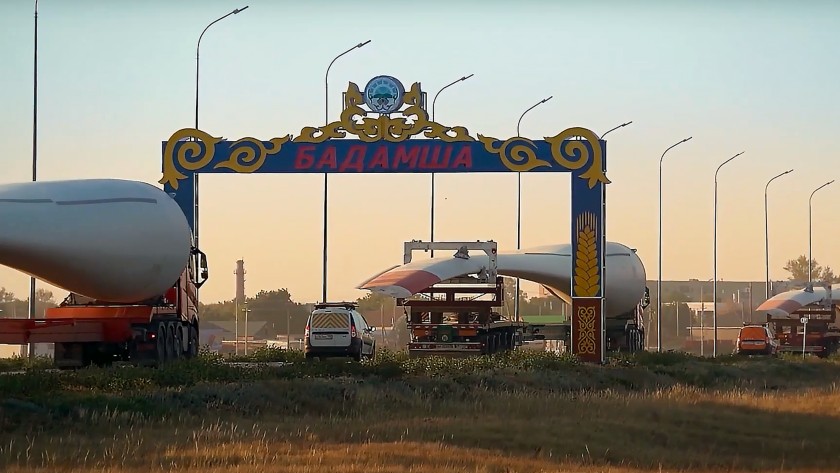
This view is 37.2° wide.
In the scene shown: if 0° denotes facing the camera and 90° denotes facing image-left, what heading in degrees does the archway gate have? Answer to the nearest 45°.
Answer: approximately 0°

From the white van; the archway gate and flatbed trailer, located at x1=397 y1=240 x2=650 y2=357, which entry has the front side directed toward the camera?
the archway gate

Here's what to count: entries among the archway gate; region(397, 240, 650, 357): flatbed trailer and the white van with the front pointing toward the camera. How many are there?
1

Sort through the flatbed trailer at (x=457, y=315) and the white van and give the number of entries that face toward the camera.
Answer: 0

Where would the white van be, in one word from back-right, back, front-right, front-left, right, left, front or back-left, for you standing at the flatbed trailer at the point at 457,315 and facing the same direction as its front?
back

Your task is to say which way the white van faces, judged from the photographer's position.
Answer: facing away from the viewer and to the right of the viewer

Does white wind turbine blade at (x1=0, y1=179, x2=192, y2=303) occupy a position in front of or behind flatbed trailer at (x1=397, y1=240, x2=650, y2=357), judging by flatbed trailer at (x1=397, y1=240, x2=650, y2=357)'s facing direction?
behind

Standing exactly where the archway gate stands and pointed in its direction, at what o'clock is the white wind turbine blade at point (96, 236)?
The white wind turbine blade is roughly at 1 o'clock from the archway gate.
